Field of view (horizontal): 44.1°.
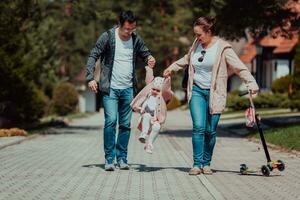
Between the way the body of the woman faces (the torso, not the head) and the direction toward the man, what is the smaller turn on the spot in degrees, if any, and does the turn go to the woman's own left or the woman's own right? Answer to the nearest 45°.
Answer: approximately 45° to the woman's own right

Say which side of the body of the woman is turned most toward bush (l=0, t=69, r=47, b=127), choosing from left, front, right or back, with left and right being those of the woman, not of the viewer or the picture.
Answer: right

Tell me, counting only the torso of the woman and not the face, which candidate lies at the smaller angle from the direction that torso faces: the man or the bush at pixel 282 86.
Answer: the man

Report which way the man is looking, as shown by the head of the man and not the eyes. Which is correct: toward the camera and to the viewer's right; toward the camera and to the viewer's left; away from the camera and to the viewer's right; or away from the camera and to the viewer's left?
toward the camera and to the viewer's right

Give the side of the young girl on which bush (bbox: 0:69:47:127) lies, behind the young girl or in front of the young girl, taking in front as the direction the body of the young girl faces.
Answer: behind

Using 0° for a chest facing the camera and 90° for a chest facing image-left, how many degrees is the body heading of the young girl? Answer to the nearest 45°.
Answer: approximately 0°
